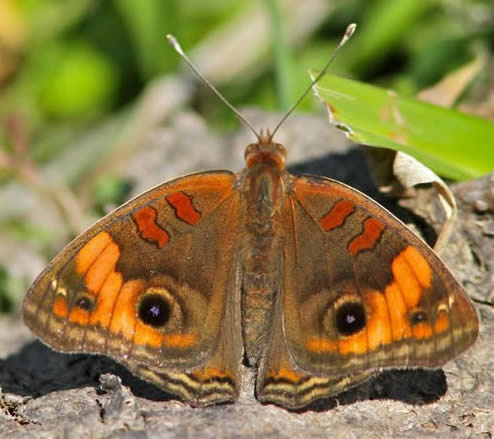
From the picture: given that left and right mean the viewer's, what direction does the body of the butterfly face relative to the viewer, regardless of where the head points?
facing away from the viewer
